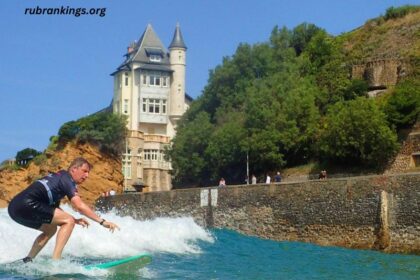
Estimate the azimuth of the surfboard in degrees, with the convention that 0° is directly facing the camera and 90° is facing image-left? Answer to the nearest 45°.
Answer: approximately 270°

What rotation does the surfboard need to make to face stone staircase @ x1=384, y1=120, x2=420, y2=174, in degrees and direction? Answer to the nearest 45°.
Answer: approximately 45° to its left

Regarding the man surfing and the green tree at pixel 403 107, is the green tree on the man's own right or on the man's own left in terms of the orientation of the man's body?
on the man's own left

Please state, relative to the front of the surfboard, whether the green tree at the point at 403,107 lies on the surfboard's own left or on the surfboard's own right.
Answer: on the surfboard's own left

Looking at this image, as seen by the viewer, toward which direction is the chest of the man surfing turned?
to the viewer's right
